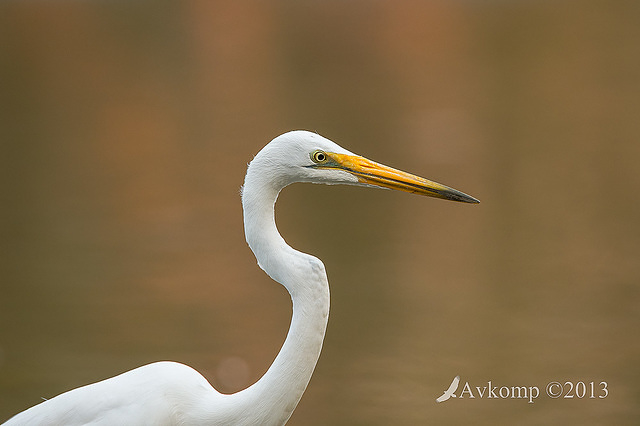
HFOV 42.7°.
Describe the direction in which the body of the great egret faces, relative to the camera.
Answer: to the viewer's right
